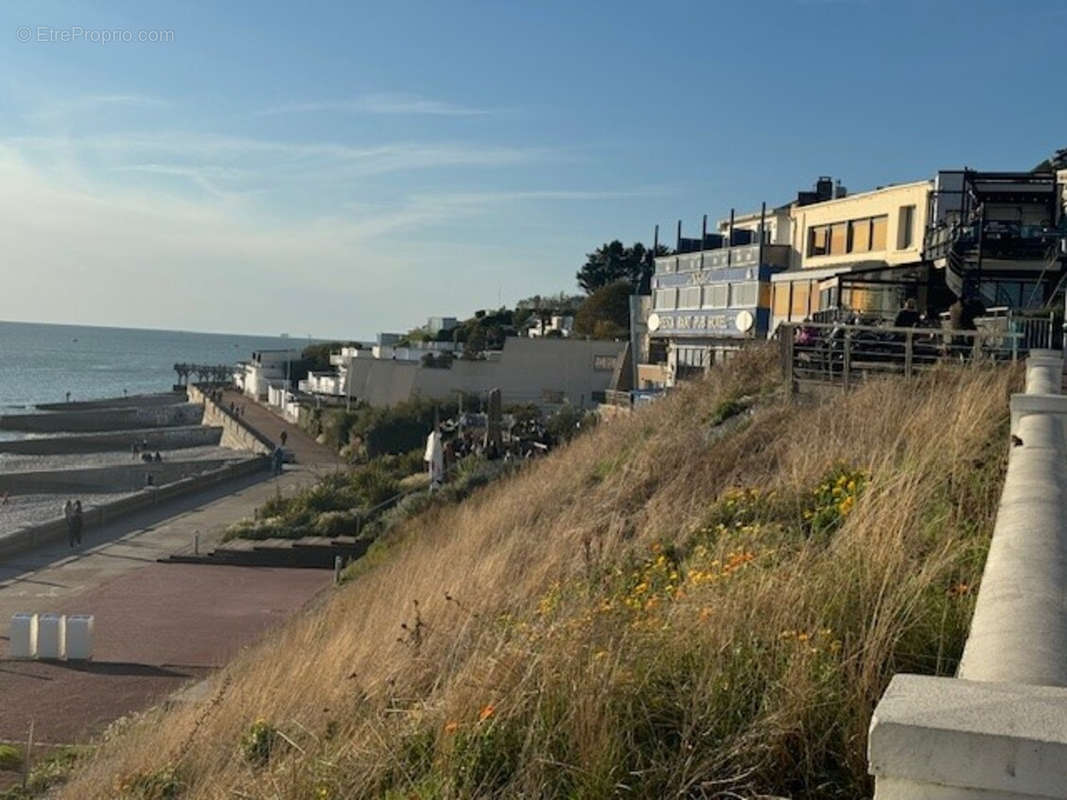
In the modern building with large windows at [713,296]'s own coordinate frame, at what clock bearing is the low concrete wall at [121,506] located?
The low concrete wall is roughly at 12 o'clock from the modern building with large windows.

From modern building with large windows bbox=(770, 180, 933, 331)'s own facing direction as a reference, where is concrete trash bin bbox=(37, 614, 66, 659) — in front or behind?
in front

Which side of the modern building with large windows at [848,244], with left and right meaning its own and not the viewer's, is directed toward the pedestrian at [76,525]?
front

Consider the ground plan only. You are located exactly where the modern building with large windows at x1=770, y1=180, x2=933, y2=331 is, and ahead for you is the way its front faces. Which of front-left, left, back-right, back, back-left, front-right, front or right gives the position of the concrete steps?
front

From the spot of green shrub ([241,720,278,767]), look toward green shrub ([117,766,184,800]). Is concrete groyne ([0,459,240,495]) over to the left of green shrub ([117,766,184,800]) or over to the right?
right

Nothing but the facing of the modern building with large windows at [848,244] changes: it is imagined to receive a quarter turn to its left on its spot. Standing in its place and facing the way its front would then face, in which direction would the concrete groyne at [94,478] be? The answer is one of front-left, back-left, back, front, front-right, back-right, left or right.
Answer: back-right

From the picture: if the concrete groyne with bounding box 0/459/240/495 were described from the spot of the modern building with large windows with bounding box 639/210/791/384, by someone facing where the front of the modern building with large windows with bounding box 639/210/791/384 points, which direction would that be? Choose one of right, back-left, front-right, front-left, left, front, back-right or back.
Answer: front-right

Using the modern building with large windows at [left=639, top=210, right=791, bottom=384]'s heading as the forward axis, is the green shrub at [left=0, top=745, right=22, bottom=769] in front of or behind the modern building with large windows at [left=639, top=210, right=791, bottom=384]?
in front

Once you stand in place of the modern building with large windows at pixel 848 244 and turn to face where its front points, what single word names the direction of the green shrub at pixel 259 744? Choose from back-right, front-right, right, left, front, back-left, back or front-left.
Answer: front-left

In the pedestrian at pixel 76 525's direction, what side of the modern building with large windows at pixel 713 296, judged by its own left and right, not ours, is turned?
front

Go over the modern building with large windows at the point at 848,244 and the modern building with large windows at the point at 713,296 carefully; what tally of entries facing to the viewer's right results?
0

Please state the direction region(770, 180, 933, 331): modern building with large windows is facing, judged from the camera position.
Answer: facing the viewer and to the left of the viewer

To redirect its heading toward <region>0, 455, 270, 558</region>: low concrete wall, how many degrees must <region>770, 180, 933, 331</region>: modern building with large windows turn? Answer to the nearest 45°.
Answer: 0° — it already faces it
